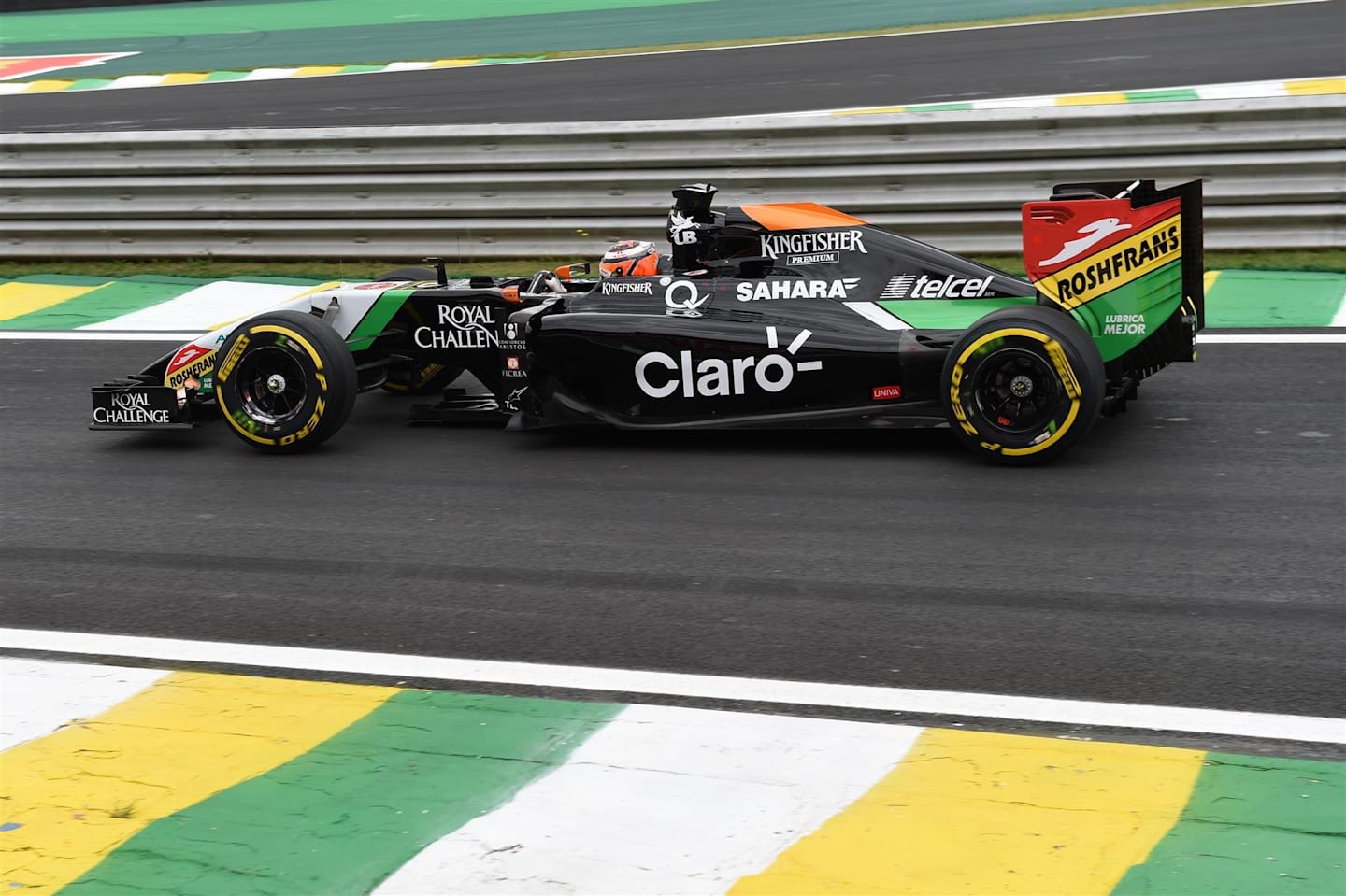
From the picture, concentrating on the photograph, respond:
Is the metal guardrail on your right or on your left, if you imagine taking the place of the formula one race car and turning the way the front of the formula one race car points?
on your right

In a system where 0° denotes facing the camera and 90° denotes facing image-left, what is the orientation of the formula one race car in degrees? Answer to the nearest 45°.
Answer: approximately 90°
